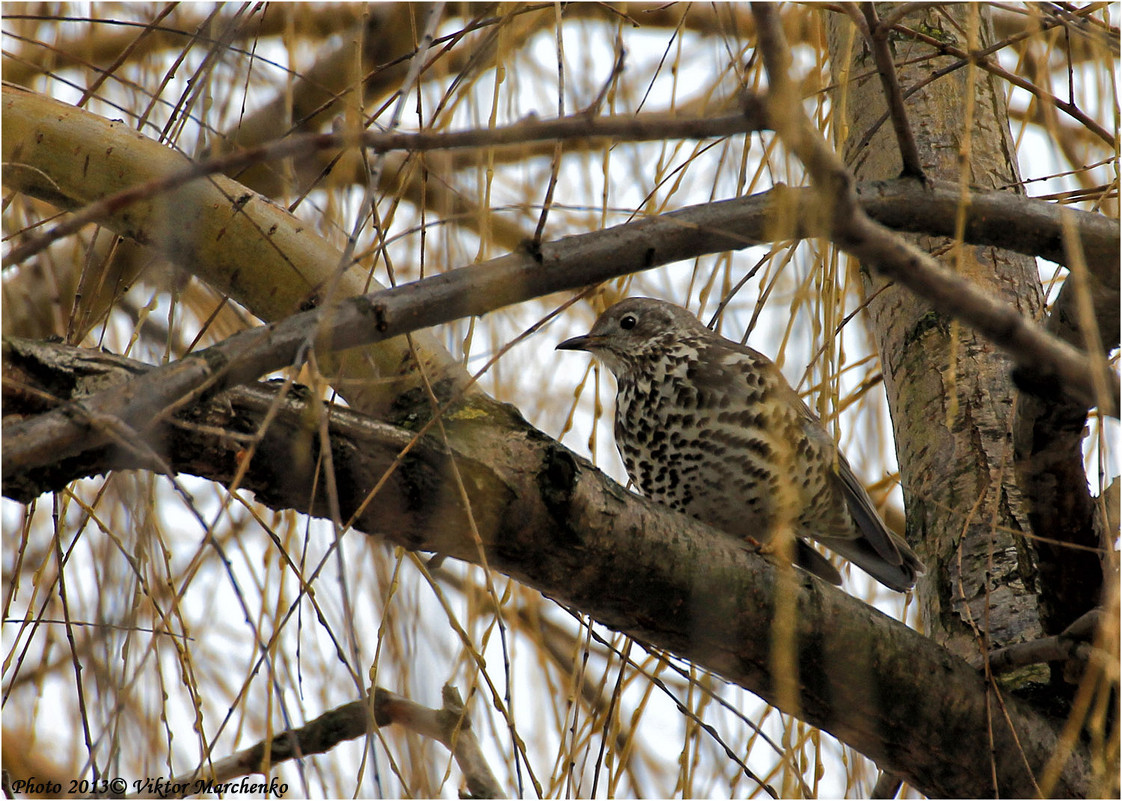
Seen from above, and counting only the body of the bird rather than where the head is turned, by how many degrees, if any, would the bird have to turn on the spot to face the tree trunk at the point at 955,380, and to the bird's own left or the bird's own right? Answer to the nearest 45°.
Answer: approximately 135° to the bird's own left

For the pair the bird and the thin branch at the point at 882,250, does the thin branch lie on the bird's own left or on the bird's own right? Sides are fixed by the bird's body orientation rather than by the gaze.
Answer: on the bird's own left

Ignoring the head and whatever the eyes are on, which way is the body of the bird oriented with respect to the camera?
to the viewer's left
